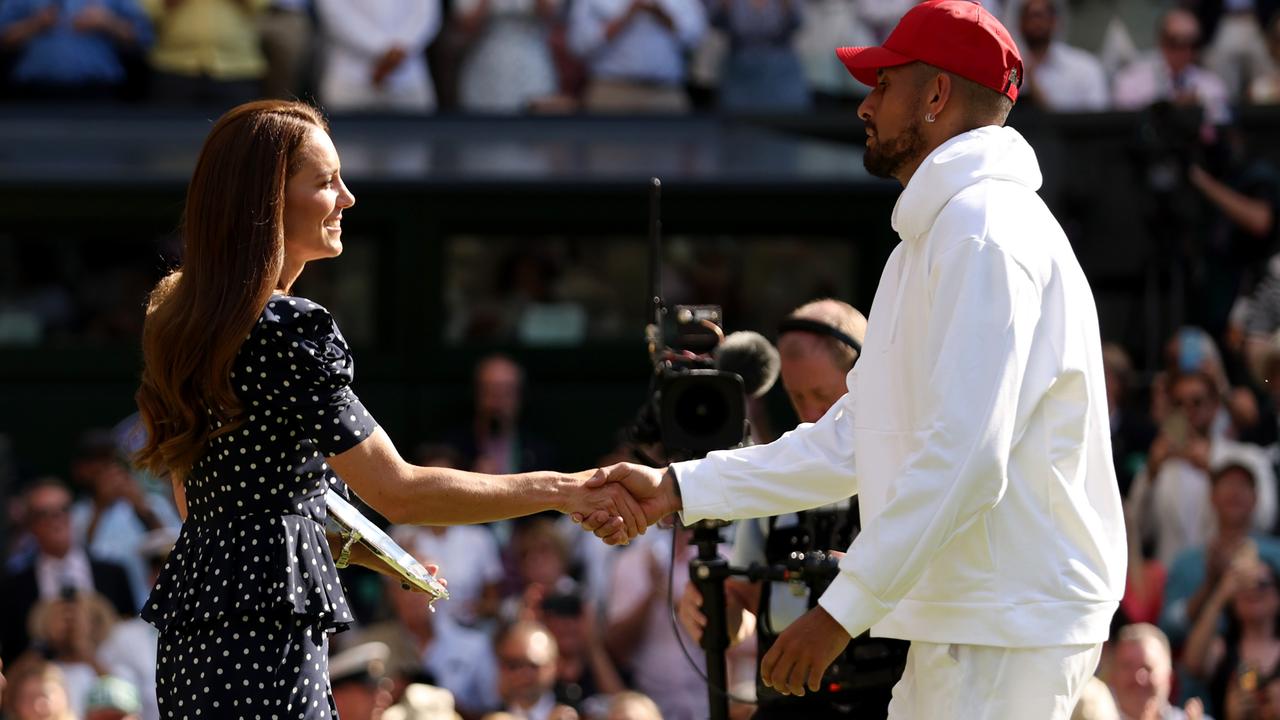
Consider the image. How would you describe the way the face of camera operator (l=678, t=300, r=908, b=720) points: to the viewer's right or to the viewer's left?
to the viewer's left

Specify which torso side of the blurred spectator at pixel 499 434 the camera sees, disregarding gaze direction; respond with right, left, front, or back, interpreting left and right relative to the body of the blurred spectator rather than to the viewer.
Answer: front

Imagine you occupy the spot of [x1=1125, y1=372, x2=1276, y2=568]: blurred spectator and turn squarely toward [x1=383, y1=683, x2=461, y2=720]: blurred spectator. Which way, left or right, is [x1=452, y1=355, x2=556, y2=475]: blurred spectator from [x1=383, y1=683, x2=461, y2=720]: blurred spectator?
right

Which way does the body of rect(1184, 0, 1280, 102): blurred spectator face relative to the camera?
toward the camera

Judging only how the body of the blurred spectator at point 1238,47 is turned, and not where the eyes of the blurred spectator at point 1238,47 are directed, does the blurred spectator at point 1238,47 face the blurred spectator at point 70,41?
no

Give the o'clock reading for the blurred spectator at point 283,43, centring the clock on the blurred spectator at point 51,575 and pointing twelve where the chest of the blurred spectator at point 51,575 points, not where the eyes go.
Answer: the blurred spectator at point 283,43 is roughly at 7 o'clock from the blurred spectator at point 51,575.

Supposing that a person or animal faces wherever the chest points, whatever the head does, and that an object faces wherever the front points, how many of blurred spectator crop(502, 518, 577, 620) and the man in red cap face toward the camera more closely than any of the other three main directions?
1

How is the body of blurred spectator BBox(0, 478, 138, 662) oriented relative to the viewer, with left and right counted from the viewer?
facing the viewer

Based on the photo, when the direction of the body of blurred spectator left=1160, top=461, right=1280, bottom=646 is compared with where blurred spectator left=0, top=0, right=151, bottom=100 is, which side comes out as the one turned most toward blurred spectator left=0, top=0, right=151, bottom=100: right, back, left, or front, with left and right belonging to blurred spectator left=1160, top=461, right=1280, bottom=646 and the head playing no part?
right

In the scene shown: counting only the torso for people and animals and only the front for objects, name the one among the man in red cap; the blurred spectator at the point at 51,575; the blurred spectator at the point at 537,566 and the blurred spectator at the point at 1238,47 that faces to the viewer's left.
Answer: the man in red cap

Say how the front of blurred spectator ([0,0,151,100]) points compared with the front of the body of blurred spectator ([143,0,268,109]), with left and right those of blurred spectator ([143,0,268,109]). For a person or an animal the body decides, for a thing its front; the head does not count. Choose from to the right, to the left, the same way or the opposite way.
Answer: the same way

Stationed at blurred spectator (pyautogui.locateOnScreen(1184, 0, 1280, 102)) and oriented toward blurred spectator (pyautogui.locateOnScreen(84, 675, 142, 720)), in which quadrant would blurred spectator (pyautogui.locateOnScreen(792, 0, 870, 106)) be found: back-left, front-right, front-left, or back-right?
front-right

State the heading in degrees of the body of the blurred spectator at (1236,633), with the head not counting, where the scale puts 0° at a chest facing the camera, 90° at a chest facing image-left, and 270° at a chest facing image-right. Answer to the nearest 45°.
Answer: approximately 0°

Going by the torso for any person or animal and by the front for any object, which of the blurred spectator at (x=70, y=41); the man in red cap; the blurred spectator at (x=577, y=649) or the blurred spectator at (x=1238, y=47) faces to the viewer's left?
the man in red cap

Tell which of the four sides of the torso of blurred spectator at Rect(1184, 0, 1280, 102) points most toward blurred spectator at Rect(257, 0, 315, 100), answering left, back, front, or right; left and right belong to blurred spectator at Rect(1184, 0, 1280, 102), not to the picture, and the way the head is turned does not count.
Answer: right

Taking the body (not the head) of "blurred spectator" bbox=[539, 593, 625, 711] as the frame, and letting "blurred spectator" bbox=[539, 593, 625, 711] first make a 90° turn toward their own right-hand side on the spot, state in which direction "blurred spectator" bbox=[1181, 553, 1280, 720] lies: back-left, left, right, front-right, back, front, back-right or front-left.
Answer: back

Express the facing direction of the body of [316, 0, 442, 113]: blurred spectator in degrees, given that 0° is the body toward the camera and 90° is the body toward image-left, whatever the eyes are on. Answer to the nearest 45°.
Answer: approximately 0°

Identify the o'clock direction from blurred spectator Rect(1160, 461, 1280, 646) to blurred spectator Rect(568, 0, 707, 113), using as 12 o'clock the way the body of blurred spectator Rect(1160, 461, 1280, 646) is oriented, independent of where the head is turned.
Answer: blurred spectator Rect(568, 0, 707, 113) is roughly at 4 o'clock from blurred spectator Rect(1160, 461, 1280, 646).

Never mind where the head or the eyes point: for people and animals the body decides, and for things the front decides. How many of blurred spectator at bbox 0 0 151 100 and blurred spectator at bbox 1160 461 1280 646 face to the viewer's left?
0

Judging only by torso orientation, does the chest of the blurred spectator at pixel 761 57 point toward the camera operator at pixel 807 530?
yes
